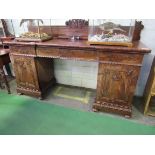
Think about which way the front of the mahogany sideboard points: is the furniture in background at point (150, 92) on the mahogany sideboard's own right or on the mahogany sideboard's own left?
on the mahogany sideboard's own left

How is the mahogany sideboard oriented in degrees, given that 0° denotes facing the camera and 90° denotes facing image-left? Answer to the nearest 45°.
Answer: approximately 0°
